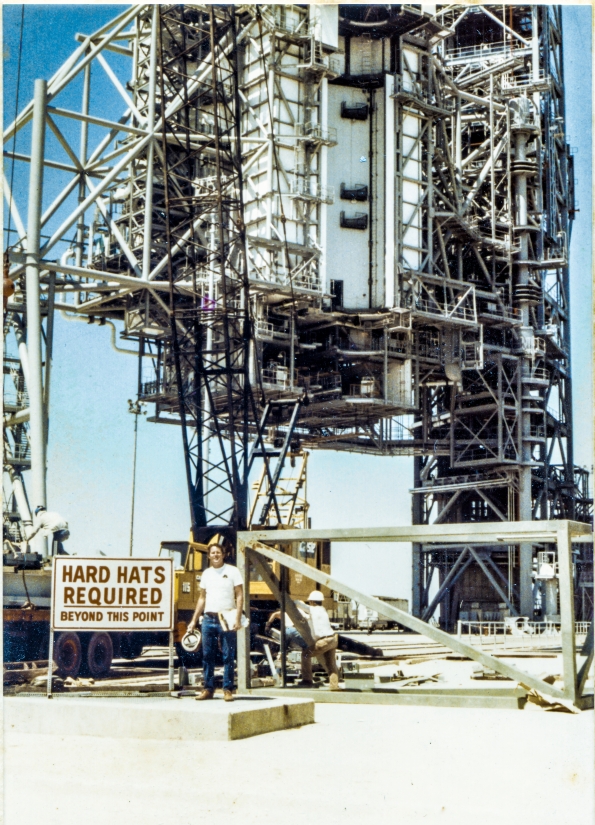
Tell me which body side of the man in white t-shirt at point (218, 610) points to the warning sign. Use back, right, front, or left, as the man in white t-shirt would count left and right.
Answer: right

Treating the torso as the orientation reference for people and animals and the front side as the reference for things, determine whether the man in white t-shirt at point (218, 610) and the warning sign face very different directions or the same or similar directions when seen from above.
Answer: same or similar directions

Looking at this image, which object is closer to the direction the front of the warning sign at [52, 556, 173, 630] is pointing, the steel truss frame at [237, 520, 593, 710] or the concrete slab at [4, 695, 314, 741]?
the concrete slab

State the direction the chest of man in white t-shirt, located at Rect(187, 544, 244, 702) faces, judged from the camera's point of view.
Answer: toward the camera

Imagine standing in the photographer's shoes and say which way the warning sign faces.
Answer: facing the viewer

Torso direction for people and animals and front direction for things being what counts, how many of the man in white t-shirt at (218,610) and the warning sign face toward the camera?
2

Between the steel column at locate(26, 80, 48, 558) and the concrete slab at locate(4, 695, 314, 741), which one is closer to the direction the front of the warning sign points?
the concrete slab

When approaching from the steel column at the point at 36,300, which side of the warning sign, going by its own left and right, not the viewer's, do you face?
back

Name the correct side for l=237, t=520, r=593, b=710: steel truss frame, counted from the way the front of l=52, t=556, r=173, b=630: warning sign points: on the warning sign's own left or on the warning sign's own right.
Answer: on the warning sign's own left

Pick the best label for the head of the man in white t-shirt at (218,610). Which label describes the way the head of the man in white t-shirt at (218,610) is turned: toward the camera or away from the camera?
toward the camera

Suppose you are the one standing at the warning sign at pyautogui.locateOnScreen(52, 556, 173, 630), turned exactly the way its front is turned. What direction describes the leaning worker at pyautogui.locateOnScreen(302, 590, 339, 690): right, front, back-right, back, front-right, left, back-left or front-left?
back-left

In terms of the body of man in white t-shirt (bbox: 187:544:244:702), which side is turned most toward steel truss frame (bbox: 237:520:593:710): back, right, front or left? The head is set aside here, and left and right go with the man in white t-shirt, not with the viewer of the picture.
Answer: left
